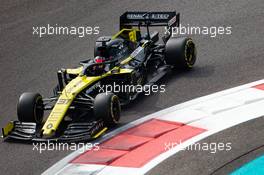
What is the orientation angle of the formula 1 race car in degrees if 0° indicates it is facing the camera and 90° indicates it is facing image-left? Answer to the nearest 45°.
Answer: approximately 45°
